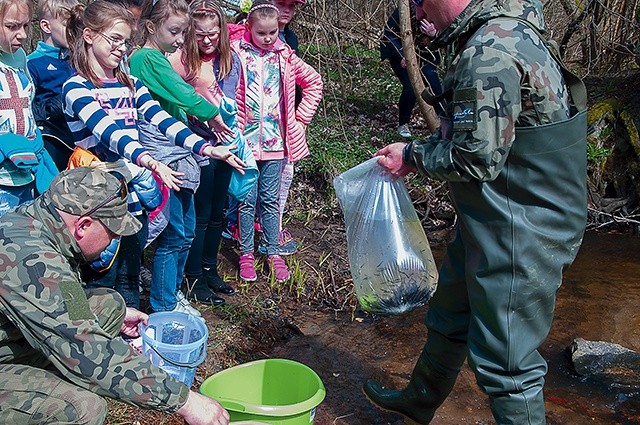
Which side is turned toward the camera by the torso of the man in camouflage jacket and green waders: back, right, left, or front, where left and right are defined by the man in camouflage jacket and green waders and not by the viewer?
left

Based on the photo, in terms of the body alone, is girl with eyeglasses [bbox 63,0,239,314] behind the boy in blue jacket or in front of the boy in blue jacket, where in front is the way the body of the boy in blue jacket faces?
in front

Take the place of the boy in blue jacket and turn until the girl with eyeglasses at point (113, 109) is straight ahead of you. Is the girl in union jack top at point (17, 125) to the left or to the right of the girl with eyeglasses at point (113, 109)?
right

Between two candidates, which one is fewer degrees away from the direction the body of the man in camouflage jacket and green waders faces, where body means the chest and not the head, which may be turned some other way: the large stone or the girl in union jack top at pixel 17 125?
the girl in union jack top

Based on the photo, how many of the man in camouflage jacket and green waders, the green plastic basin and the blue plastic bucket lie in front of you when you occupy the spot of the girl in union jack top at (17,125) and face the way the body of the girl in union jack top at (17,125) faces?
3

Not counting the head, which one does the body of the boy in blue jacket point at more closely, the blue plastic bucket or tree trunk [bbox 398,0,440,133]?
the blue plastic bucket

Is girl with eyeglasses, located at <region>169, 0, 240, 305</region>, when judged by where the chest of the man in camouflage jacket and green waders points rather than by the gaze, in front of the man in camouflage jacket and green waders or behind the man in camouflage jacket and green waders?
in front

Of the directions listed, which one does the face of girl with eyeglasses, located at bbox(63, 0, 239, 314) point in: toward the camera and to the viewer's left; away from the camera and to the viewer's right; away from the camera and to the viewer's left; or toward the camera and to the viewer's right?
toward the camera and to the viewer's right

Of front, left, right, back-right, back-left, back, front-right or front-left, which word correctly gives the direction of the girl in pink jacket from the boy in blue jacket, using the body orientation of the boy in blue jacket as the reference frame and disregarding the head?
front-left

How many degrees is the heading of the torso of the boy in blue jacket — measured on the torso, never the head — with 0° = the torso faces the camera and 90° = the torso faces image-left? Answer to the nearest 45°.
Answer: approximately 315°

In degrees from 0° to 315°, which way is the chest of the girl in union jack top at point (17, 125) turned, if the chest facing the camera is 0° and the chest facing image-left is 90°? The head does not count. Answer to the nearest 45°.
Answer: approximately 315°

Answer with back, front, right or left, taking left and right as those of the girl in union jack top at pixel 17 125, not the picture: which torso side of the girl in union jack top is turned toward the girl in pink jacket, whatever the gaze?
left
